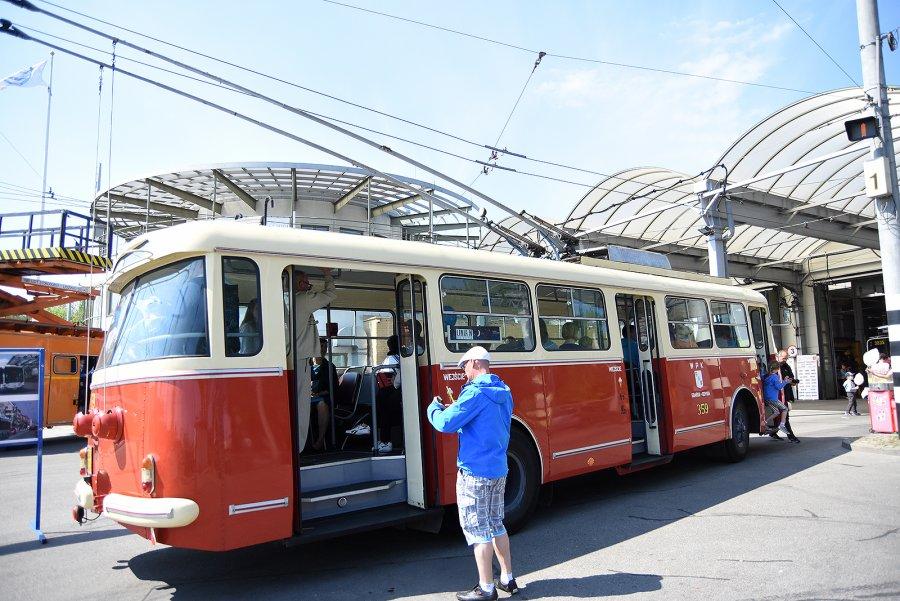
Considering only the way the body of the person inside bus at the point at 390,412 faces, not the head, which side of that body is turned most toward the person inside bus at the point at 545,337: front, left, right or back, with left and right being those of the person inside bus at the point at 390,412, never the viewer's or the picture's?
back

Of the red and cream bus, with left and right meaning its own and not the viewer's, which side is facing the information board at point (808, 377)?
front

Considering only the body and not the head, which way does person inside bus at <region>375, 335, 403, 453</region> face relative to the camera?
to the viewer's left

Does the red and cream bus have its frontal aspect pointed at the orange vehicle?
no

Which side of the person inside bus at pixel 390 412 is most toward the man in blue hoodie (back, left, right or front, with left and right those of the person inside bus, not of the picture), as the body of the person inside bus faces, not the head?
left

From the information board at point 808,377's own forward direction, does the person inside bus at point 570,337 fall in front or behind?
in front

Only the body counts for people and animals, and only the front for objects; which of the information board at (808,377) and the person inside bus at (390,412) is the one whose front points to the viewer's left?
the person inside bus

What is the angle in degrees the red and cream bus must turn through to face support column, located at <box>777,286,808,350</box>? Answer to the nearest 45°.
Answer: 0° — it already faces it

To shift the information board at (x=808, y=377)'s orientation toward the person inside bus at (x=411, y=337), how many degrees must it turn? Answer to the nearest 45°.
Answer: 0° — it already faces them

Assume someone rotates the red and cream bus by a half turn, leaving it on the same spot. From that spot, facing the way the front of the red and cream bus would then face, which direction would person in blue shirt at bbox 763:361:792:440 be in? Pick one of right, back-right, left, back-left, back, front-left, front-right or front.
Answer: back

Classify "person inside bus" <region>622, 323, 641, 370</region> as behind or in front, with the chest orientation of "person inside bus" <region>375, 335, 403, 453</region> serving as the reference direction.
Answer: behind

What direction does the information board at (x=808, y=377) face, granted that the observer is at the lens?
facing the viewer
